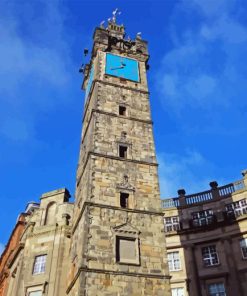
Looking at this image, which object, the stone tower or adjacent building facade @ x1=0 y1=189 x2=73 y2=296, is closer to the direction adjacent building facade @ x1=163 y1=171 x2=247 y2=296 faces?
the stone tower

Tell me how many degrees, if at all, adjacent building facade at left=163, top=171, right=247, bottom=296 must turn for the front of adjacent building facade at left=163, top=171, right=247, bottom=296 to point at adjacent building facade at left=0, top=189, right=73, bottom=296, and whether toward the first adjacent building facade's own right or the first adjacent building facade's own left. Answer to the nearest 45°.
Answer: approximately 45° to the first adjacent building facade's own right

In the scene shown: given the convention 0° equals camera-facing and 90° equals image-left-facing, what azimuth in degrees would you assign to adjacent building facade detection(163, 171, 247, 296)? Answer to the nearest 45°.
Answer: approximately 0°

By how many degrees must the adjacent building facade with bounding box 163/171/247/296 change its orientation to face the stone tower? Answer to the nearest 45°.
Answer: approximately 45° to its right
